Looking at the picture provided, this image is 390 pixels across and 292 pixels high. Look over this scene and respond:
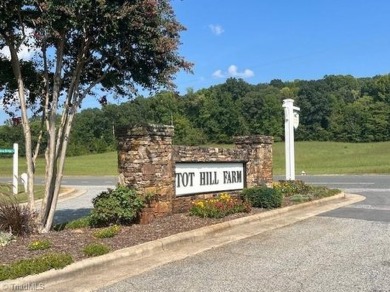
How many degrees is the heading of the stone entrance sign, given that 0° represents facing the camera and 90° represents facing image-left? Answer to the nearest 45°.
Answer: approximately 315°

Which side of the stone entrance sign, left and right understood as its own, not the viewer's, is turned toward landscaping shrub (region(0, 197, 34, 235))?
right

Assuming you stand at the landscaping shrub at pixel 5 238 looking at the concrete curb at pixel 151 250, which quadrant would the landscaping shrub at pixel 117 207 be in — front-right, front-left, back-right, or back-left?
front-left

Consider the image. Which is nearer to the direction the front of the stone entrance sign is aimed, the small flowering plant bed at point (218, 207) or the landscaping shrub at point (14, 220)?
the small flowering plant bed

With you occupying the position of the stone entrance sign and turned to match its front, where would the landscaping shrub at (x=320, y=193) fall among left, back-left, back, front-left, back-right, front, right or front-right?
left

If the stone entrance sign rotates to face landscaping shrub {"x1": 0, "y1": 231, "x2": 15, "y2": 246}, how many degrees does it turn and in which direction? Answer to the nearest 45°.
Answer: approximately 90° to its right

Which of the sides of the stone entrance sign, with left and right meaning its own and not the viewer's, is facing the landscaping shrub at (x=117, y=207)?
right

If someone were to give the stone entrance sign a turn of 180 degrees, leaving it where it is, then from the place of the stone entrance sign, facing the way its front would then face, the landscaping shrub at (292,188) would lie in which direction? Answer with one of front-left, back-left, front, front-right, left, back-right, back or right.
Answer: right

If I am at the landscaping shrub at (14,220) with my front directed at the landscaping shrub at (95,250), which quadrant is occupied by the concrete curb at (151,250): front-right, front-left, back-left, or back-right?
front-left

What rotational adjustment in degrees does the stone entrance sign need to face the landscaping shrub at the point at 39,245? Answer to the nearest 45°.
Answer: approximately 90° to its right

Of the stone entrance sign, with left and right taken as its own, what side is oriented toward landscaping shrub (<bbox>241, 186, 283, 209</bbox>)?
left

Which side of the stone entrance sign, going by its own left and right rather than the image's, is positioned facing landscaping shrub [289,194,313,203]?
left
